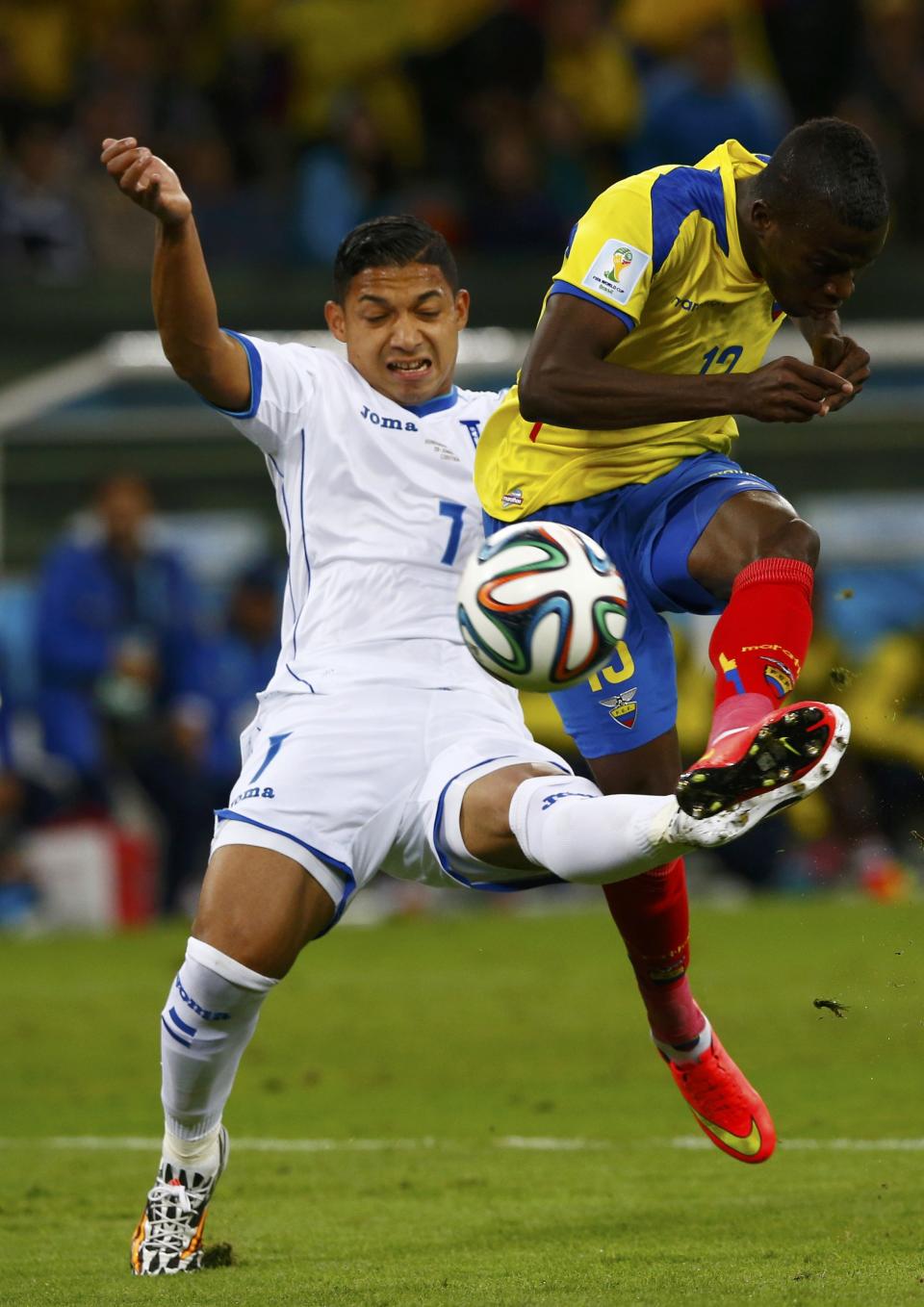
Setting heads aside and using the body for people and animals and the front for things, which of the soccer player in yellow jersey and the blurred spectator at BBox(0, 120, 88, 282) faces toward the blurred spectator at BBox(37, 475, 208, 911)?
the blurred spectator at BBox(0, 120, 88, 282)

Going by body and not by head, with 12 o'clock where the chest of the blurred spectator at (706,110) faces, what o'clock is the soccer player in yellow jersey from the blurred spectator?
The soccer player in yellow jersey is roughly at 12 o'clock from the blurred spectator.

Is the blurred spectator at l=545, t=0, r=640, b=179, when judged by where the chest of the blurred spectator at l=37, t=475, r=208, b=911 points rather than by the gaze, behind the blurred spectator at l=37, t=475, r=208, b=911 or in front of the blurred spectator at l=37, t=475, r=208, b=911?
behind

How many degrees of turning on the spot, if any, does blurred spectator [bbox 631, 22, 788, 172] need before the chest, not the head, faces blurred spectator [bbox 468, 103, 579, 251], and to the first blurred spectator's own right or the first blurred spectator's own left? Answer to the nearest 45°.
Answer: approximately 90° to the first blurred spectator's own right

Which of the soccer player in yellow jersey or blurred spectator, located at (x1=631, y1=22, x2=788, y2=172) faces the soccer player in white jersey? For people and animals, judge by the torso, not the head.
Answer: the blurred spectator

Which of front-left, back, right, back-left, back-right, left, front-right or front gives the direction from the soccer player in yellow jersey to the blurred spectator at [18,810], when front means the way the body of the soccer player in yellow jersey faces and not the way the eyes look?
back

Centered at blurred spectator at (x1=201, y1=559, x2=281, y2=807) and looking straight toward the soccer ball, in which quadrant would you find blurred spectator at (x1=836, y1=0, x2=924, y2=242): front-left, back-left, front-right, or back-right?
back-left
